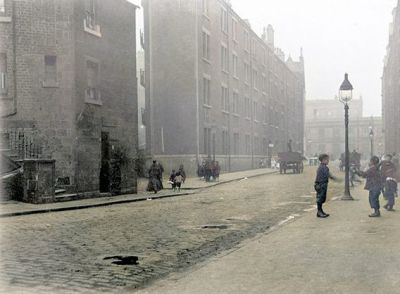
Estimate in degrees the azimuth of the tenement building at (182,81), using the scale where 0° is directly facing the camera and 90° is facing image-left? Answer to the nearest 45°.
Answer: approximately 315°

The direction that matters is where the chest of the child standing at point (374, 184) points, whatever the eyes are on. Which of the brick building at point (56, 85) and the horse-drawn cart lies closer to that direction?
the brick building

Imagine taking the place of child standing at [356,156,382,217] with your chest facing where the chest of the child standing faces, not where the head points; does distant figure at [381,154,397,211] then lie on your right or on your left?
on your right

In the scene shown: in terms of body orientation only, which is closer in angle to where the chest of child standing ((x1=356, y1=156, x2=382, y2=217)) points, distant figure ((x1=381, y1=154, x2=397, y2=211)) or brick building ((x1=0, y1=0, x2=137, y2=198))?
the brick building

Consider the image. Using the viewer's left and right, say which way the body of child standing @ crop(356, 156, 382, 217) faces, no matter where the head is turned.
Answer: facing to the left of the viewer

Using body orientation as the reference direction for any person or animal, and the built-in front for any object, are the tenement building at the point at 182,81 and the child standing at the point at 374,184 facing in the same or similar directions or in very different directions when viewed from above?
very different directions

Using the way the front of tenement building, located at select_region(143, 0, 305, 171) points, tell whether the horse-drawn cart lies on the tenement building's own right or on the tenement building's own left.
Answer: on the tenement building's own left

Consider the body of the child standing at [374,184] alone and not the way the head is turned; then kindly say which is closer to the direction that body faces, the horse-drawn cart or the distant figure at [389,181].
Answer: the horse-drawn cart

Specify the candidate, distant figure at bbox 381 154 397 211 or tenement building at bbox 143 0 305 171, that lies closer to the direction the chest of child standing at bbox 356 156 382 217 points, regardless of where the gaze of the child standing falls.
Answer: the tenement building

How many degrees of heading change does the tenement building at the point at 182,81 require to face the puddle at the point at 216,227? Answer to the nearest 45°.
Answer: approximately 45° to its right

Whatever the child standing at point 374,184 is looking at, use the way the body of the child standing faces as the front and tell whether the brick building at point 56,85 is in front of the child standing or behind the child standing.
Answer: in front

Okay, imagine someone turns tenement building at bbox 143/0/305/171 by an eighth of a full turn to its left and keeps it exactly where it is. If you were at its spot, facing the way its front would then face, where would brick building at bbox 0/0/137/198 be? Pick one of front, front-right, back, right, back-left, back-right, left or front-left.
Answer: right

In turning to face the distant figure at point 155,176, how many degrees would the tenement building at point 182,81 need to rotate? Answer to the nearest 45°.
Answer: approximately 45° to its right

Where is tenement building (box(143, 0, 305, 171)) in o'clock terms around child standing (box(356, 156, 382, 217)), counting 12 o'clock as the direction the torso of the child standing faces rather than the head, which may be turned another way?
The tenement building is roughly at 2 o'clock from the child standing.

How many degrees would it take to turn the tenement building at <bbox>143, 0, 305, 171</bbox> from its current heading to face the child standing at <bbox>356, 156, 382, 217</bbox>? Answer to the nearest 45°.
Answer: approximately 45° to its right

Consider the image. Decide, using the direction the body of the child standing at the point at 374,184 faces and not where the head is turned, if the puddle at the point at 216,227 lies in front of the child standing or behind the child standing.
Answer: in front
